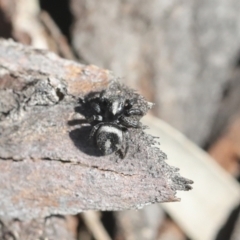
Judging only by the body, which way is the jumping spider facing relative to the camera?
away from the camera
